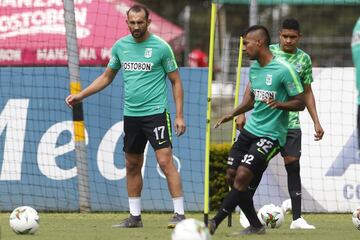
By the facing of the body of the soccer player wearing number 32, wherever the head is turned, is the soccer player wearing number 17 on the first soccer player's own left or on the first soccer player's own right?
on the first soccer player's own right

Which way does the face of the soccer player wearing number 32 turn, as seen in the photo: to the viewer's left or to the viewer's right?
to the viewer's left

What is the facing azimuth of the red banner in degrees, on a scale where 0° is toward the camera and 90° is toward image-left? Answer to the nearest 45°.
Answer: approximately 0°

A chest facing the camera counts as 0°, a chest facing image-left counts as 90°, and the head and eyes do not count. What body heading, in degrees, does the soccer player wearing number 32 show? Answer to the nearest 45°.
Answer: approximately 45°

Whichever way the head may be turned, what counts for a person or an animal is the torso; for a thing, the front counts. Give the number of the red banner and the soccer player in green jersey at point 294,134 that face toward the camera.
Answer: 2

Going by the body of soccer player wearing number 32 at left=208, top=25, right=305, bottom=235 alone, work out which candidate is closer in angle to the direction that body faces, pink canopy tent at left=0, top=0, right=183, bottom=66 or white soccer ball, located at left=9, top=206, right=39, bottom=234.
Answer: the white soccer ball

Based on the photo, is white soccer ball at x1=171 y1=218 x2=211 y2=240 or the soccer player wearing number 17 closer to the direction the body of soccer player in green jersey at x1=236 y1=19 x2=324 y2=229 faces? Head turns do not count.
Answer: the white soccer ball

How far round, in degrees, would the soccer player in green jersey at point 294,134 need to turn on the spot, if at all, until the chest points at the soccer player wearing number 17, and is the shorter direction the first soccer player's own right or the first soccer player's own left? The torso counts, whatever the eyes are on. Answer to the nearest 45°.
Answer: approximately 90° to the first soccer player's own right
